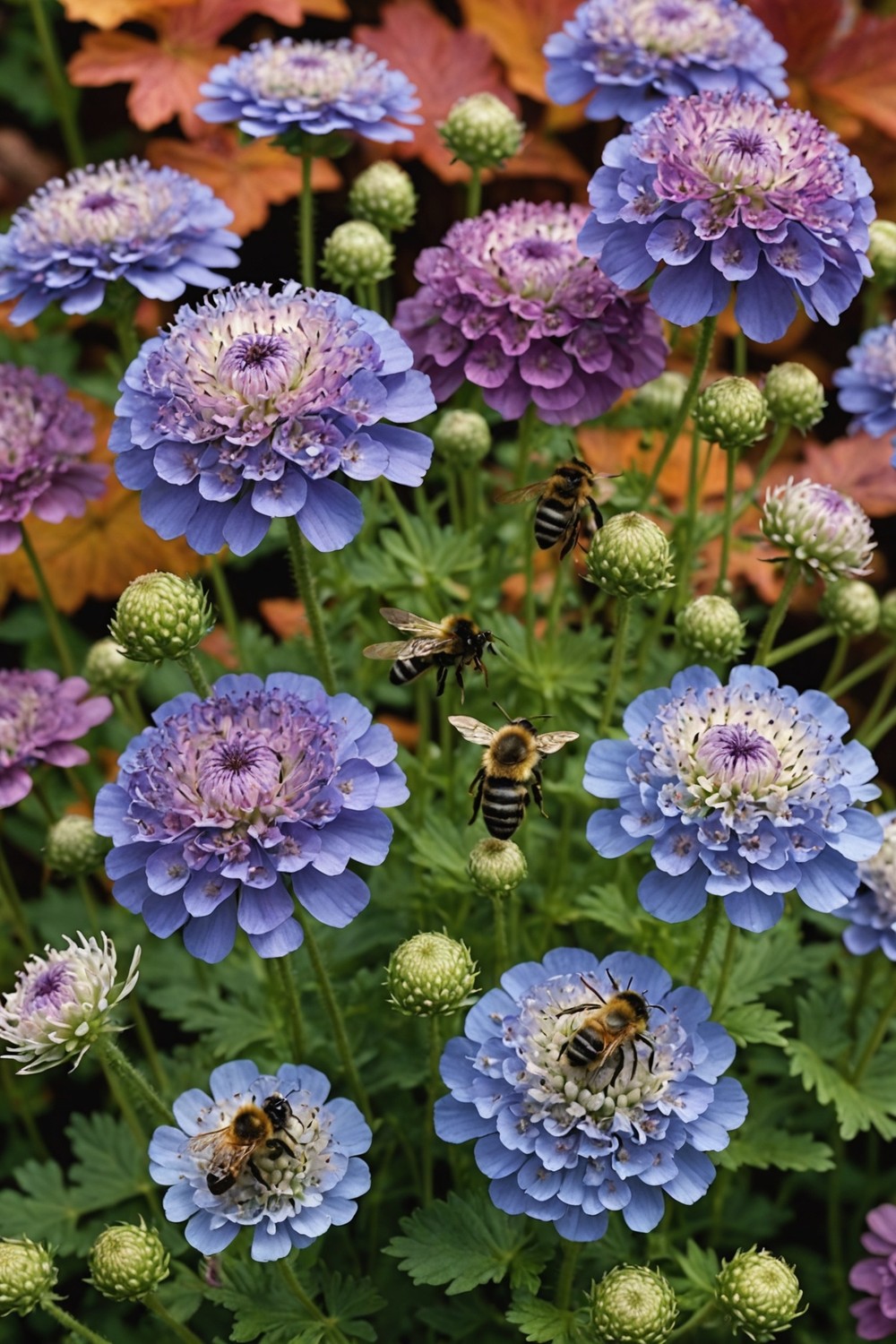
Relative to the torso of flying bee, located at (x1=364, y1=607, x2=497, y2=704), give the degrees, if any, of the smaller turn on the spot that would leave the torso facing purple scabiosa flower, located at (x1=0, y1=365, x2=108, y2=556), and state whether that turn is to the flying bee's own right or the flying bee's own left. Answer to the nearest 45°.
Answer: approximately 135° to the flying bee's own left

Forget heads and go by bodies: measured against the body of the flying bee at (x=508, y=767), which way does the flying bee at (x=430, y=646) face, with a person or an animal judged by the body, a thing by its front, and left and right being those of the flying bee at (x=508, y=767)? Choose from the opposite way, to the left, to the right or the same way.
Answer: to the right

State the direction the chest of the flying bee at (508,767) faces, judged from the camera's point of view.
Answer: away from the camera

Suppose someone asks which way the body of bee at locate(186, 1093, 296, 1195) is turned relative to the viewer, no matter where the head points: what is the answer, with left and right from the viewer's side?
facing away from the viewer and to the right of the viewer

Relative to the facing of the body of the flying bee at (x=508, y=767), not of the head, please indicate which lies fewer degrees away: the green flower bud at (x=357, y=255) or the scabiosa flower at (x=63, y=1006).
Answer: the green flower bud

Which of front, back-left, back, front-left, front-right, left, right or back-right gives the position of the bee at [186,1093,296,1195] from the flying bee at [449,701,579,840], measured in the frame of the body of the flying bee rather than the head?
back-left

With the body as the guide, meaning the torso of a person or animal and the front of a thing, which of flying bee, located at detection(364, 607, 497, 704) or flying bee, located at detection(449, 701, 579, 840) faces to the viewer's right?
flying bee, located at detection(364, 607, 497, 704)

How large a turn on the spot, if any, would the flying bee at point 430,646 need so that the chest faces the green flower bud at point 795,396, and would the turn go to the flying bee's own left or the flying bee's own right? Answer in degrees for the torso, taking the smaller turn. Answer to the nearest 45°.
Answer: approximately 45° to the flying bee's own left

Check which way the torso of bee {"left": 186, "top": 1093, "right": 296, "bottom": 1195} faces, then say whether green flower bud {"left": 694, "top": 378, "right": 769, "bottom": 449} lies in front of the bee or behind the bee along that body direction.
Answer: in front

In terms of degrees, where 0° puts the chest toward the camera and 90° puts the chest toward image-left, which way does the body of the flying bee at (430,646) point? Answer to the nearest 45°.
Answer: approximately 270°

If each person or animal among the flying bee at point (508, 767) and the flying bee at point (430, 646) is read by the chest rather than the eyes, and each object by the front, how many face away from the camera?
1

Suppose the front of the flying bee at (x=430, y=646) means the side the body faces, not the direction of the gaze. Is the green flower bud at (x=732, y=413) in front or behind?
in front
